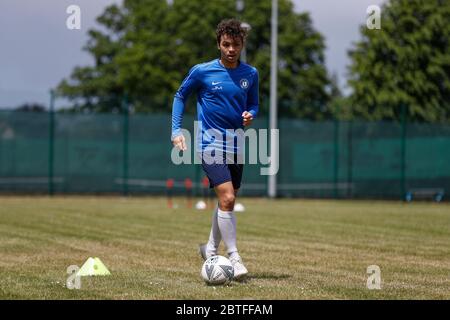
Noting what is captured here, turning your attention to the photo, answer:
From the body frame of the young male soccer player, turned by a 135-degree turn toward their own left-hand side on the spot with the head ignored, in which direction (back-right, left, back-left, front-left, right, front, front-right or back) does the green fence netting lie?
front-left

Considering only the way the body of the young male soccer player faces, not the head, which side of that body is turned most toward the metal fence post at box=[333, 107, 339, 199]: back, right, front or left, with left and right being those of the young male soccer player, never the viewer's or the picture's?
back

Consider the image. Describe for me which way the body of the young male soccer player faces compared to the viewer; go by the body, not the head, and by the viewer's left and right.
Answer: facing the viewer

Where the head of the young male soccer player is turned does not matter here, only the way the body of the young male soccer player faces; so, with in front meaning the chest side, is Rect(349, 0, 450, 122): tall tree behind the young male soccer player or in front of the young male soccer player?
behind

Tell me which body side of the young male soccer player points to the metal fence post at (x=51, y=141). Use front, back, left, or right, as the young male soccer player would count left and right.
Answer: back

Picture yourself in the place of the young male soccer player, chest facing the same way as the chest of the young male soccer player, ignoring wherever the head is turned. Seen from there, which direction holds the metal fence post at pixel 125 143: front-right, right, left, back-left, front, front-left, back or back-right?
back

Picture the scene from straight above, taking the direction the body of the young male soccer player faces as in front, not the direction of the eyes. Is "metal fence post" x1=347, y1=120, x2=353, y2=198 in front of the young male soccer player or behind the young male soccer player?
behind

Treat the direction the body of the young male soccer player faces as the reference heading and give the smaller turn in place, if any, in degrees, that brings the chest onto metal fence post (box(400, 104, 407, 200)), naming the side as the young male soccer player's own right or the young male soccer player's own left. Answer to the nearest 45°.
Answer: approximately 180°

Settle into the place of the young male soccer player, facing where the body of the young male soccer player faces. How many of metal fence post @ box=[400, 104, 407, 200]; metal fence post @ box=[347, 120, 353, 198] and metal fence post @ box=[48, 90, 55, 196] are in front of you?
0
